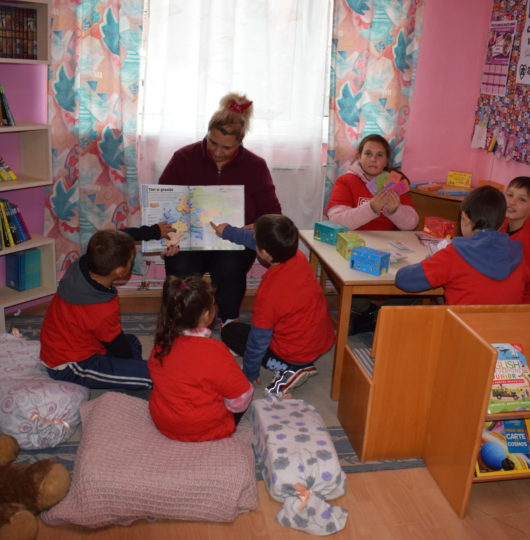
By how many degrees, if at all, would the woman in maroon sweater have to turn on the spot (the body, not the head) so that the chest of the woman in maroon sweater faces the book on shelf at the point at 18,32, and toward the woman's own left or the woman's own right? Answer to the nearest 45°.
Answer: approximately 90° to the woman's own right

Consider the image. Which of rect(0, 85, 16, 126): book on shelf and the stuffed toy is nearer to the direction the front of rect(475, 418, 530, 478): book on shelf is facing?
the stuffed toy

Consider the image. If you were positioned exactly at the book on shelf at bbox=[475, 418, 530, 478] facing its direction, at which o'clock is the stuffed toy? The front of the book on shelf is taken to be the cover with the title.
The stuffed toy is roughly at 2 o'clock from the book on shelf.

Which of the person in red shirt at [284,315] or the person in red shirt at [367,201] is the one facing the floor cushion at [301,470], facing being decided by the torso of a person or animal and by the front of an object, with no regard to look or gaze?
the person in red shirt at [367,201]

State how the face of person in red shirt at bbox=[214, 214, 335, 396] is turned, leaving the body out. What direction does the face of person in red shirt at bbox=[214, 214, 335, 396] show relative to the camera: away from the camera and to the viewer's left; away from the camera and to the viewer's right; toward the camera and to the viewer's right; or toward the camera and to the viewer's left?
away from the camera and to the viewer's left

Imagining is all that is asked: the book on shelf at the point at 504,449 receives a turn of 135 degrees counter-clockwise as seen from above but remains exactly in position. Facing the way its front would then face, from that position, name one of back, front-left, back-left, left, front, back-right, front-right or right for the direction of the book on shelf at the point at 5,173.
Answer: back-left

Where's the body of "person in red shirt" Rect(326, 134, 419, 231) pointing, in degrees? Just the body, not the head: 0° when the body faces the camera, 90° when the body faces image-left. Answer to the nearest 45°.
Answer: approximately 0°

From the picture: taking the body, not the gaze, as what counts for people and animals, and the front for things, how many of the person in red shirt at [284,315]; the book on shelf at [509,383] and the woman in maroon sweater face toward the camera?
2

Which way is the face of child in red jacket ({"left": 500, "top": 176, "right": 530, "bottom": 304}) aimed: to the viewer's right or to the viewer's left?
to the viewer's left

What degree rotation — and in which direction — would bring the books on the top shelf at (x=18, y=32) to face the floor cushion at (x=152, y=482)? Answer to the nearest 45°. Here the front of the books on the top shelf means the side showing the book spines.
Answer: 0° — it already faces it

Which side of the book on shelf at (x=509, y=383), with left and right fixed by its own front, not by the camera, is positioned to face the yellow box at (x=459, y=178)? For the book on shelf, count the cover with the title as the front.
back
